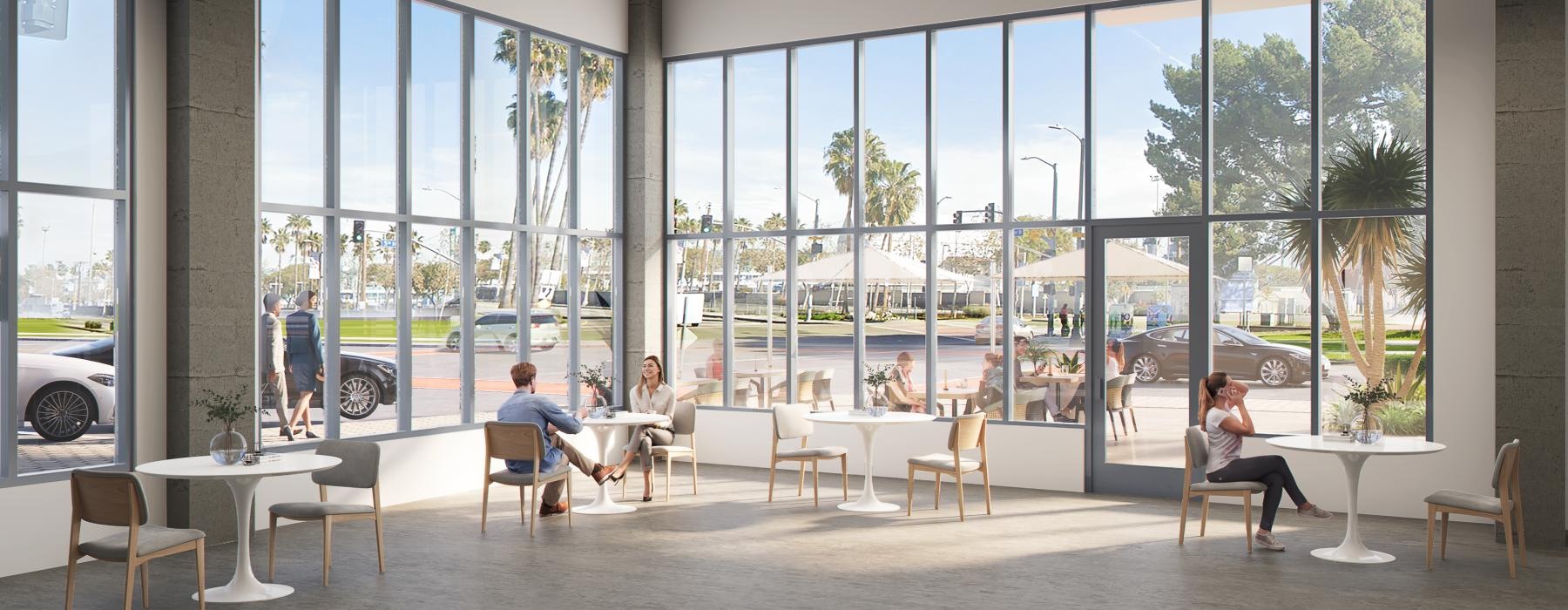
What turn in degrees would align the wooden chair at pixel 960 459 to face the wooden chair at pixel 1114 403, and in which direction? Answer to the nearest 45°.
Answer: approximately 90° to its right

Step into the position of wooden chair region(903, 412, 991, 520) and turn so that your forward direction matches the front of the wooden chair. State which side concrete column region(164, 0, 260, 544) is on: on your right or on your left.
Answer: on your left

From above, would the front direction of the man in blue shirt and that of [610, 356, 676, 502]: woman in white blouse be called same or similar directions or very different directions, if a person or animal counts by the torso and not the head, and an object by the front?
very different directions

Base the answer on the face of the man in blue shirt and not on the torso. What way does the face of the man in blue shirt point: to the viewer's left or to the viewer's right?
to the viewer's right

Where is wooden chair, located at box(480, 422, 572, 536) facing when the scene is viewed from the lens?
facing away from the viewer and to the right of the viewer

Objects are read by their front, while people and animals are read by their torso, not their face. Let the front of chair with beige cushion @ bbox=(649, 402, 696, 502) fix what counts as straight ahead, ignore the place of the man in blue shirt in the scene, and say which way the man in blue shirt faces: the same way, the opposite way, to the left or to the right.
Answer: the opposite way

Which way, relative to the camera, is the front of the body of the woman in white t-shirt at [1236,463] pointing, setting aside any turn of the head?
to the viewer's right
